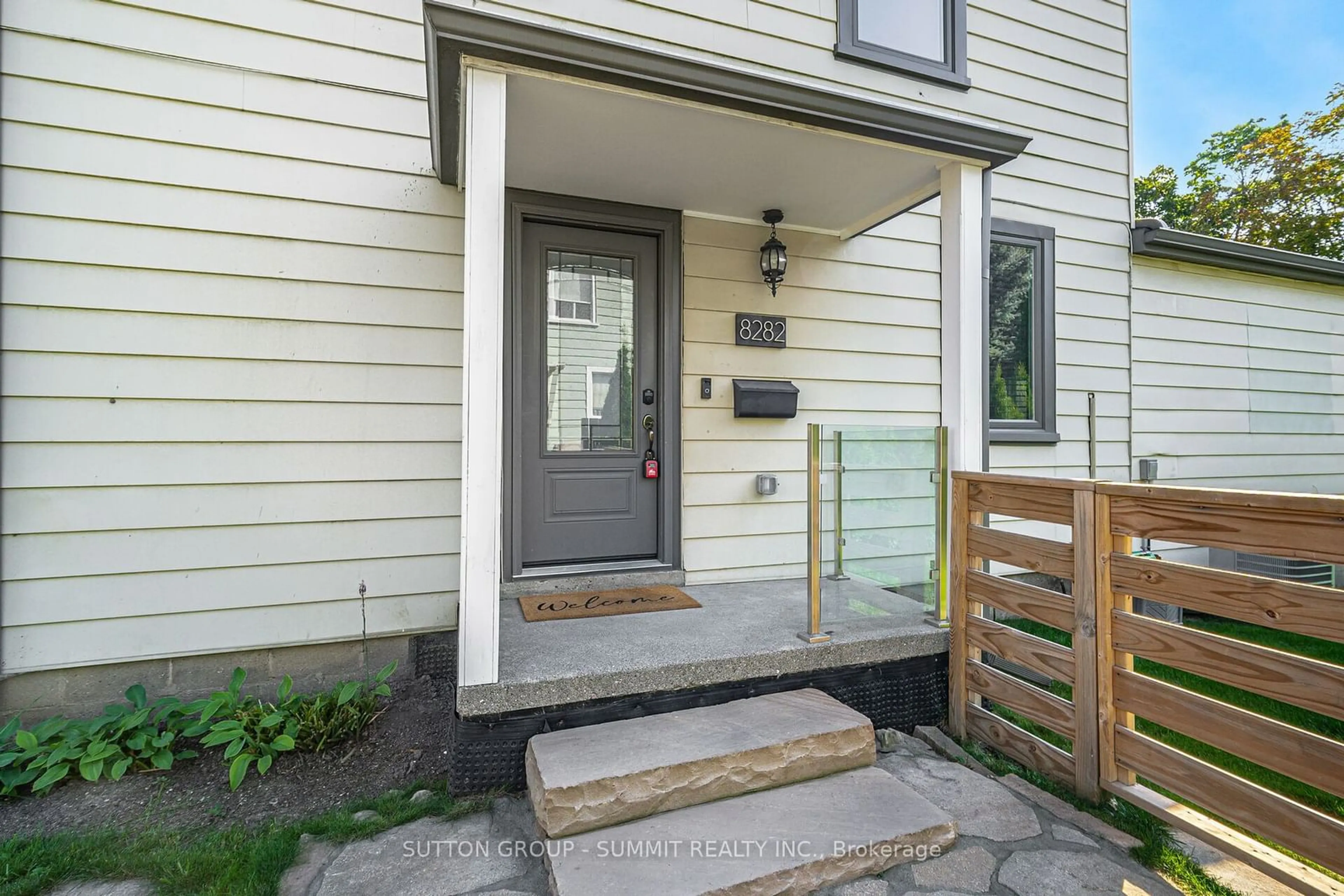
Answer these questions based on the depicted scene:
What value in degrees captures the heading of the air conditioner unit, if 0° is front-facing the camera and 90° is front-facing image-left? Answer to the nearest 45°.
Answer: approximately 45°

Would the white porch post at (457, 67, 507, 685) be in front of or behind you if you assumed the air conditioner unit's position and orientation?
in front
